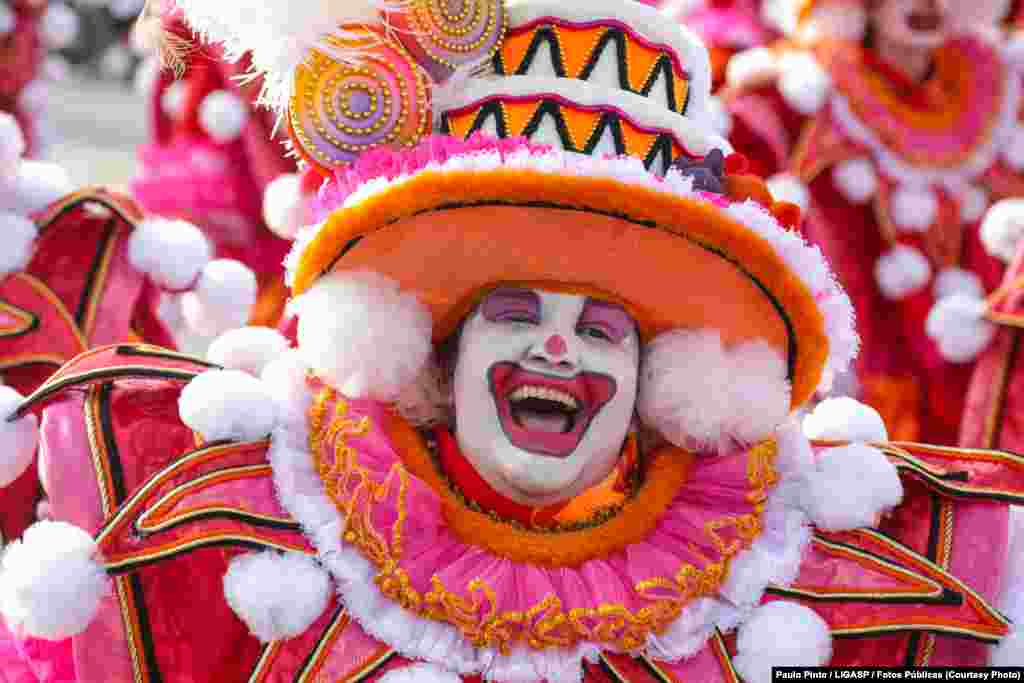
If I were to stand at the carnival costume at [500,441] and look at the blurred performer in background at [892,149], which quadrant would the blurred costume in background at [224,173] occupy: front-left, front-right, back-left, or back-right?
front-left

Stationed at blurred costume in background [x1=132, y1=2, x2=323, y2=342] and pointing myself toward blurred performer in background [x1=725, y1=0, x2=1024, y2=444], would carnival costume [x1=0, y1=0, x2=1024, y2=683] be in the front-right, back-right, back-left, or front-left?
front-right

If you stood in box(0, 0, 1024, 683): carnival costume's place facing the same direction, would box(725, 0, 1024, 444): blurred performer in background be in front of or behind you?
behind

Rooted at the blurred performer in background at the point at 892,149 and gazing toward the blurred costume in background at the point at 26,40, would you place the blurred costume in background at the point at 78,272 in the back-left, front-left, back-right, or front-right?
front-left

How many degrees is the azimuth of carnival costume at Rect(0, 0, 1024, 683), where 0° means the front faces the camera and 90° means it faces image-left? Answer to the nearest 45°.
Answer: approximately 0°

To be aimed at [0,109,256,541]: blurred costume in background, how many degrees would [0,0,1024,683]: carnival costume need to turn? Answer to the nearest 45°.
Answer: approximately 135° to its right

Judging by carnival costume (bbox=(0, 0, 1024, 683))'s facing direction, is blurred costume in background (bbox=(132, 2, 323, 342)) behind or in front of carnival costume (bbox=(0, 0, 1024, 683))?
behind
